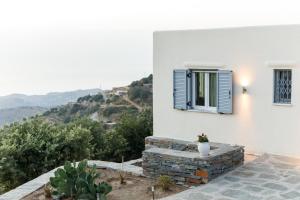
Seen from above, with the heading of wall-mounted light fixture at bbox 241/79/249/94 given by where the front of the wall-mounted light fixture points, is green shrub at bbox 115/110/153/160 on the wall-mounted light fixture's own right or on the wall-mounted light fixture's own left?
on the wall-mounted light fixture's own right

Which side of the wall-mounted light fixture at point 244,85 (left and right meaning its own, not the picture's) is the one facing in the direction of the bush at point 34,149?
right

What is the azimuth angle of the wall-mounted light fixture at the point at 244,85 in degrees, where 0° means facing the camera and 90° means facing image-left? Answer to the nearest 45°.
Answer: approximately 0°

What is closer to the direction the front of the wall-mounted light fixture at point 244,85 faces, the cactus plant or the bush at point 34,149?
the cactus plant
